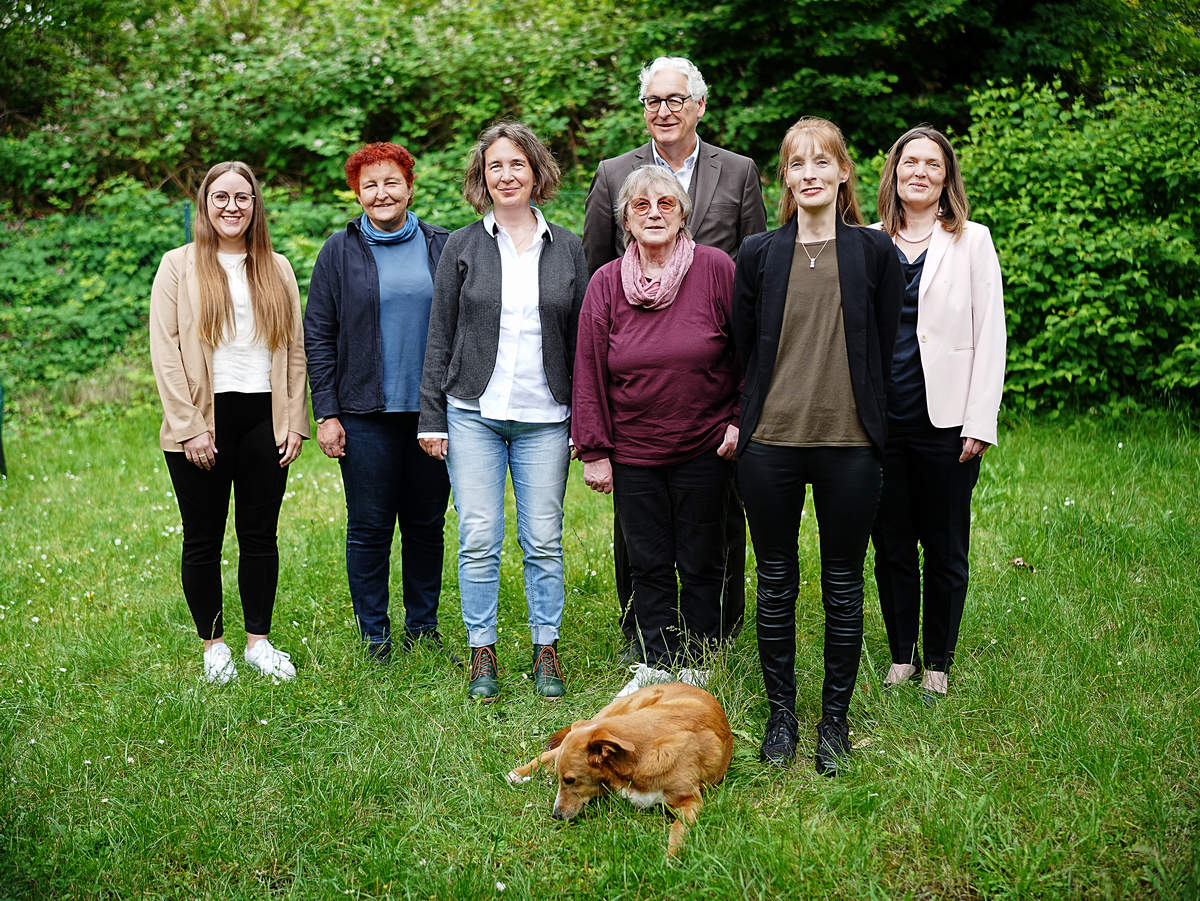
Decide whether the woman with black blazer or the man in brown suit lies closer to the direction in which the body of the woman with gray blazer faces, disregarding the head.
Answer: the woman with black blazer

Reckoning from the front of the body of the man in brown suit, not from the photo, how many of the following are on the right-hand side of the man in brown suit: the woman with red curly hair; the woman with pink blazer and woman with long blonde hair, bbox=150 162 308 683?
2

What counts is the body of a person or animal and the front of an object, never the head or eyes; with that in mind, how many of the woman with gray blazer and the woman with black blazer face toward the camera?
2

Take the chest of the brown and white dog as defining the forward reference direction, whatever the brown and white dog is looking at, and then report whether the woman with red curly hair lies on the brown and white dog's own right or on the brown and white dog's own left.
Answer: on the brown and white dog's own right

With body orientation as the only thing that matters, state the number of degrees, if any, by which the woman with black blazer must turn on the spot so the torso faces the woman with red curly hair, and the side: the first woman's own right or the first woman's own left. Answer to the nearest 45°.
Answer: approximately 90° to the first woman's own right

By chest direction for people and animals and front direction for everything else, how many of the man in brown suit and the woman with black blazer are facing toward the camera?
2

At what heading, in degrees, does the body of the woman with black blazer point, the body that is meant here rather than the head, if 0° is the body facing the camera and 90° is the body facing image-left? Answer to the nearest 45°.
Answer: approximately 0°

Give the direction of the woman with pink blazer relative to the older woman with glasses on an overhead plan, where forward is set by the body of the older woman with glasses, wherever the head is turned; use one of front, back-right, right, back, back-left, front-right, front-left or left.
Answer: left
